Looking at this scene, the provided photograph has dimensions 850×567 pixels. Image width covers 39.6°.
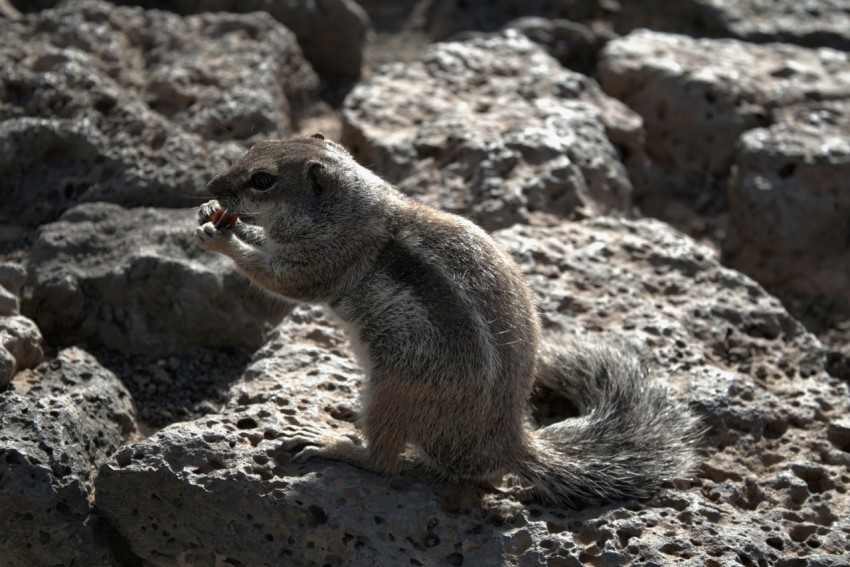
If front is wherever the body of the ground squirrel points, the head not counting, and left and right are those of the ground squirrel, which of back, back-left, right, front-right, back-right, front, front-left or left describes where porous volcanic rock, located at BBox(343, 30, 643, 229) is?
right

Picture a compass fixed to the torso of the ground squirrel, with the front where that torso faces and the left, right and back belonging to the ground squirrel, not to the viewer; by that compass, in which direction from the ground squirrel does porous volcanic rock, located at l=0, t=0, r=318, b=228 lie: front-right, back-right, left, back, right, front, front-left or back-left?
front-right

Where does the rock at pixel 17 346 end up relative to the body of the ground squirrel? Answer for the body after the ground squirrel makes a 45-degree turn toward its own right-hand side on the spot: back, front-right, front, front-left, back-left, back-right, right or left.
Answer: front-left

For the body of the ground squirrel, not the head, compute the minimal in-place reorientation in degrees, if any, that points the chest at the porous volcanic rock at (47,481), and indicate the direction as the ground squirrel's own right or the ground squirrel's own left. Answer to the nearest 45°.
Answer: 0° — it already faces it

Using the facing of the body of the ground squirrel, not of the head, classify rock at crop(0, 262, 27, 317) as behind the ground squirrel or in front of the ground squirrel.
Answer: in front

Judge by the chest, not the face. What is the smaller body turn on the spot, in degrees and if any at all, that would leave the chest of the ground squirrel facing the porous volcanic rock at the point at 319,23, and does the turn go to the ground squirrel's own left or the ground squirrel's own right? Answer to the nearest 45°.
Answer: approximately 90° to the ground squirrel's own right

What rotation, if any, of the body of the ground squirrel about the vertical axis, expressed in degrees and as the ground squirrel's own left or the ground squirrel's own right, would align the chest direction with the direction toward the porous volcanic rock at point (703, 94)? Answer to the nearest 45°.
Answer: approximately 90° to the ground squirrel's own right

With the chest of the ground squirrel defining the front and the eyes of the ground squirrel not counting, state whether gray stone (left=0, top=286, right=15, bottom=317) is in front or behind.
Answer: in front

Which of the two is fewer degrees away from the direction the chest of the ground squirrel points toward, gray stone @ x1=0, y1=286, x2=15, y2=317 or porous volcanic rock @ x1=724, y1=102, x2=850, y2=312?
the gray stone

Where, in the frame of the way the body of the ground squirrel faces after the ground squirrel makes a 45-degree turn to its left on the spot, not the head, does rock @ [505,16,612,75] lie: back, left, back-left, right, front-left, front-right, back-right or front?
back-right

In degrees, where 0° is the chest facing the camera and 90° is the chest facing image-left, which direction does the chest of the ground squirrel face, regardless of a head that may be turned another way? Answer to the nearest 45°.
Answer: approximately 90°

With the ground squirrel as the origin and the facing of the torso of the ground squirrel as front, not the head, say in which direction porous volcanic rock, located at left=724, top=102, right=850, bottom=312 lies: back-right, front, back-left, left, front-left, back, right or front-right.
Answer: back-right

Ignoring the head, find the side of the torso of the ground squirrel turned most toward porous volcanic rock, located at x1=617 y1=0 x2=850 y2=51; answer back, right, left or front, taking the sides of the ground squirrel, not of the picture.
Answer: right
